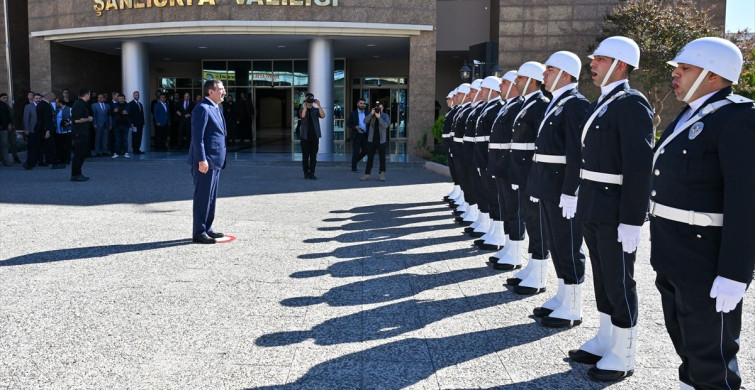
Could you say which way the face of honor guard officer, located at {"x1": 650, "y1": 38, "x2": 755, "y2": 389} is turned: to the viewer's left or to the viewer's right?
to the viewer's left

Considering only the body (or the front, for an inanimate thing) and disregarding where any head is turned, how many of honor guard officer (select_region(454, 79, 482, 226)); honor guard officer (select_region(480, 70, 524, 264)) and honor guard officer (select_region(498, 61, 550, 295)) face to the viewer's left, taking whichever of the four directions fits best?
3

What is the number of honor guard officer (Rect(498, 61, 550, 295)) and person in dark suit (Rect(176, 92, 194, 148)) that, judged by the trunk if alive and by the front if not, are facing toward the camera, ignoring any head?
1

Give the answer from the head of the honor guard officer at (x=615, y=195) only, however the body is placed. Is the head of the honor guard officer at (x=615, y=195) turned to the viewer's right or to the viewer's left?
to the viewer's left

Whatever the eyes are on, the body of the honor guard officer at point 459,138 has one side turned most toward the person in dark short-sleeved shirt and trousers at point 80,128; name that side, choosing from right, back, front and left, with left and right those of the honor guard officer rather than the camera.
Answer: front

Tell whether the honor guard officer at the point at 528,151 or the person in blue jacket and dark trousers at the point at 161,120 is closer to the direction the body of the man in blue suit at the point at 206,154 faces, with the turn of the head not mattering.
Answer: the honor guard officer

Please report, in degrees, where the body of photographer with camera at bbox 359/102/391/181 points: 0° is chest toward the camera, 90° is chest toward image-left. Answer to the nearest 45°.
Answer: approximately 0°

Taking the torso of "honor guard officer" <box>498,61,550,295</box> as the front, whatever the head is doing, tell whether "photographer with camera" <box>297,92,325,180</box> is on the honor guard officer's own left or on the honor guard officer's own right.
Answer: on the honor guard officer's own right

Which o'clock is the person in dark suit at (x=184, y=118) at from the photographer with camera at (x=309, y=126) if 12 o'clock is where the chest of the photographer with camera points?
The person in dark suit is roughly at 5 o'clock from the photographer with camera.

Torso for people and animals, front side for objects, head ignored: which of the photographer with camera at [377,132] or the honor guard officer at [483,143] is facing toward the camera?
the photographer with camera

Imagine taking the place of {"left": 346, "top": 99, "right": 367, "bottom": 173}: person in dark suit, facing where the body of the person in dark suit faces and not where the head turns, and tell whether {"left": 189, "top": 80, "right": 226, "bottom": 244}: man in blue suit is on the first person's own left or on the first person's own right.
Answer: on the first person's own right

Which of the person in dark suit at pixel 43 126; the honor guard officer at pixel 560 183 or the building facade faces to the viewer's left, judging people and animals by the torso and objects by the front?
the honor guard officer

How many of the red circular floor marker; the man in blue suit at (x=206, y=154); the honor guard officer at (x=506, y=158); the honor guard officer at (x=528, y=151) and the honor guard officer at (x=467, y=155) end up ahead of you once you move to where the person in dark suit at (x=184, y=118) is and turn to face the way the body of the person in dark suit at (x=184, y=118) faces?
5

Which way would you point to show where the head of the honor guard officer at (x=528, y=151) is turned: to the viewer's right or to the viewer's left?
to the viewer's left

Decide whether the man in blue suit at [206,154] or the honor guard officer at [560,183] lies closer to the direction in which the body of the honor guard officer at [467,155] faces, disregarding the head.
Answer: the man in blue suit

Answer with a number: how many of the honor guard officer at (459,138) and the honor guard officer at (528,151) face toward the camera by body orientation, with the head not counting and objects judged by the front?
0

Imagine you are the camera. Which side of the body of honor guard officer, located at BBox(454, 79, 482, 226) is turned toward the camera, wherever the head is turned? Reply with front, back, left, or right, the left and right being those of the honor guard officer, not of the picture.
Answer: left

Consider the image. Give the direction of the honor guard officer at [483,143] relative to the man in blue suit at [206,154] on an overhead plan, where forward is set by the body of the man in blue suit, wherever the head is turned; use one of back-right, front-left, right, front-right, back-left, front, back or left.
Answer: front

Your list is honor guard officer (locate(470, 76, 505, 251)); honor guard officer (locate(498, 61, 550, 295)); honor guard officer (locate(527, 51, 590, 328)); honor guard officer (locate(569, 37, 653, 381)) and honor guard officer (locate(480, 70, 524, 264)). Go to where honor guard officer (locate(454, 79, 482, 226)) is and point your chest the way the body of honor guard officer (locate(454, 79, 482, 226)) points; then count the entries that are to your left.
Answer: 5
